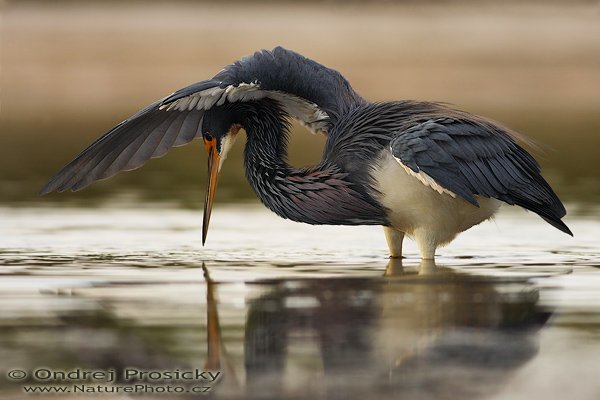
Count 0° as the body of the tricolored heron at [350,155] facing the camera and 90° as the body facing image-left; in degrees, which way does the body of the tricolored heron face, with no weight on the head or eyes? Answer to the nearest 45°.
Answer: approximately 90°
